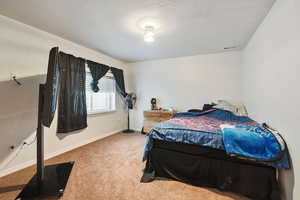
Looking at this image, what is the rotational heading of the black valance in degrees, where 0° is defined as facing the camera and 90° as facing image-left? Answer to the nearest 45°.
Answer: approximately 315°

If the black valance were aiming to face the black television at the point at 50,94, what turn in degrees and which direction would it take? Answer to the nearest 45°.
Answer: approximately 45° to its right

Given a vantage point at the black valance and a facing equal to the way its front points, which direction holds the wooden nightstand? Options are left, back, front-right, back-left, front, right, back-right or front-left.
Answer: front-left

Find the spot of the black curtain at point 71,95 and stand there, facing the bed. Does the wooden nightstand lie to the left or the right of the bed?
left

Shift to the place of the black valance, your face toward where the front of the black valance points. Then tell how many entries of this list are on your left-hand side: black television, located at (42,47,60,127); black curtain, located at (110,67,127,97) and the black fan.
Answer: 2
